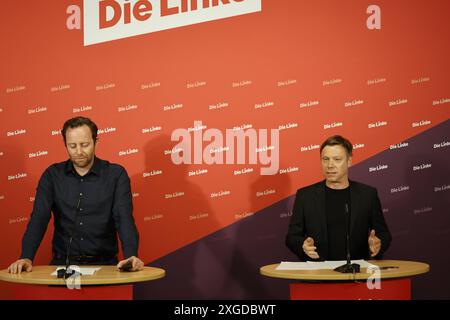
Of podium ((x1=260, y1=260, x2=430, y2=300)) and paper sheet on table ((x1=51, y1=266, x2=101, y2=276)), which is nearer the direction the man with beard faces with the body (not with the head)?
the paper sheet on table

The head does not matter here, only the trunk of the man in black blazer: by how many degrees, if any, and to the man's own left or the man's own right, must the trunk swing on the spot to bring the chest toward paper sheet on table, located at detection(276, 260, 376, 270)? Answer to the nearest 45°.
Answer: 0° — they already face it

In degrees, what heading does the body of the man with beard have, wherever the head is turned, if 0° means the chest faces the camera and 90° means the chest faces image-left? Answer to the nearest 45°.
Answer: approximately 0°

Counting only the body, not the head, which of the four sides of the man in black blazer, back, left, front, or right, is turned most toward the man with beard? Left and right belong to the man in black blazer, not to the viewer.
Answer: right

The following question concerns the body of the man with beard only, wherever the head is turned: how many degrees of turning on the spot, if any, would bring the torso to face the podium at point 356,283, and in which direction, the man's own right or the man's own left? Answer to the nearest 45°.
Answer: approximately 45° to the man's own left

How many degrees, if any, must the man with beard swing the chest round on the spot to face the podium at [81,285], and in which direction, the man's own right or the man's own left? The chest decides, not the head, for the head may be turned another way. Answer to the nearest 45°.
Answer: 0° — they already face it

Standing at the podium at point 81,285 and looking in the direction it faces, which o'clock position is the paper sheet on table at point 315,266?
The paper sheet on table is roughly at 9 o'clock from the podium.
